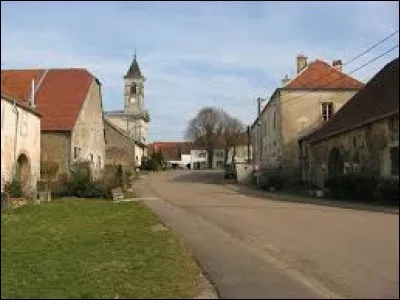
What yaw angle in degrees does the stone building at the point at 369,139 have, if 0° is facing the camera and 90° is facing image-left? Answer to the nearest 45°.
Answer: approximately 45°
